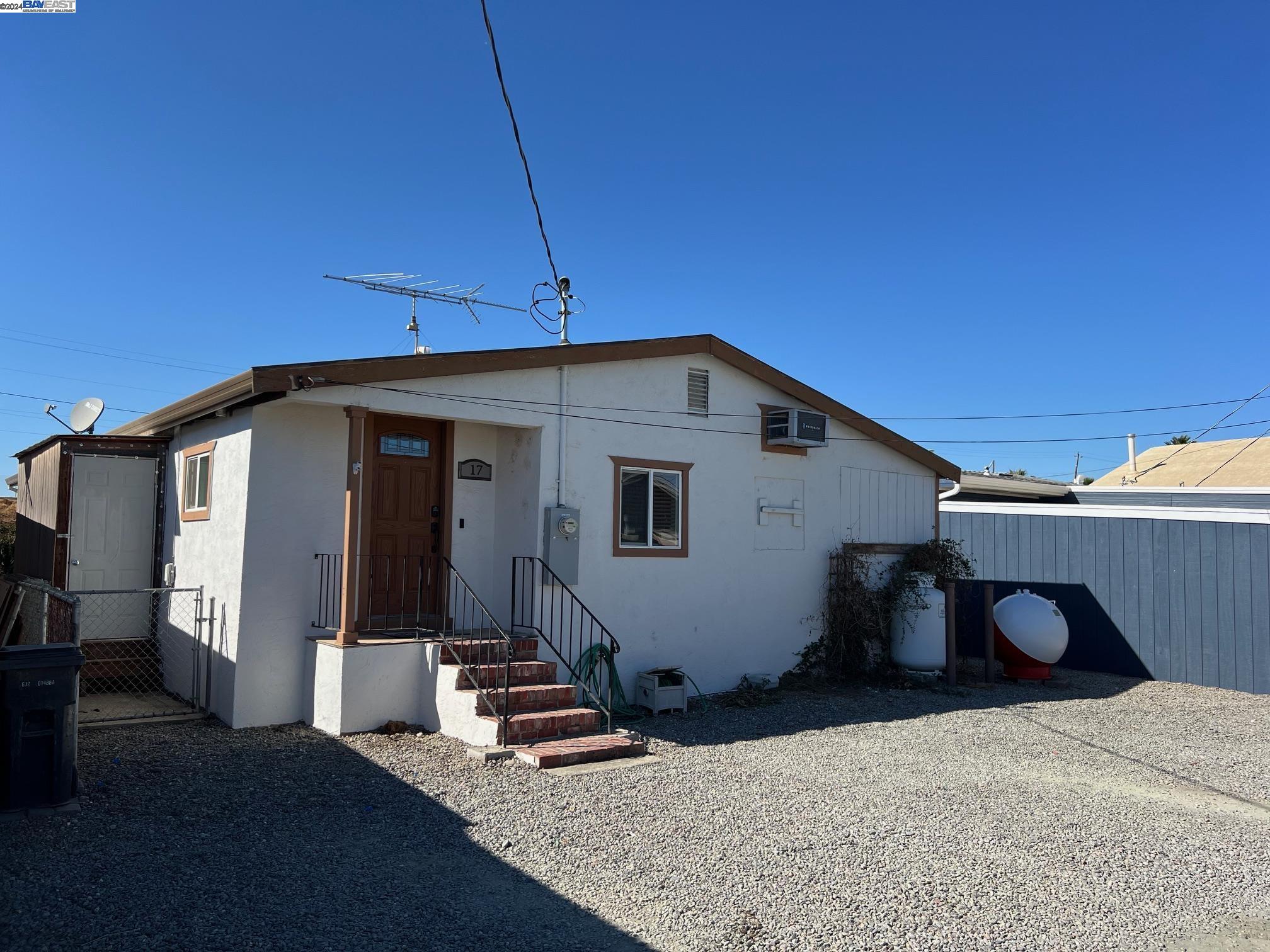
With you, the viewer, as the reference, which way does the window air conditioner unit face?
facing the viewer and to the right of the viewer

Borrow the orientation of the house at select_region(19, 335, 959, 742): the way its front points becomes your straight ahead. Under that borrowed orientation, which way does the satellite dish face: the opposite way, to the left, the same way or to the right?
to the right

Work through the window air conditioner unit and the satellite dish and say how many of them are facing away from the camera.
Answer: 0

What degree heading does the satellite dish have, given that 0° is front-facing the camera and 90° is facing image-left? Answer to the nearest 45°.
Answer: approximately 45°

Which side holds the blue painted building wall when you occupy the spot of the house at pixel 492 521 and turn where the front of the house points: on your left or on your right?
on your left

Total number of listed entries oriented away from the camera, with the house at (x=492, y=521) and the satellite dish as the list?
0

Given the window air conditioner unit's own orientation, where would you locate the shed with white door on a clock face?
The shed with white door is roughly at 4 o'clock from the window air conditioner unit.
